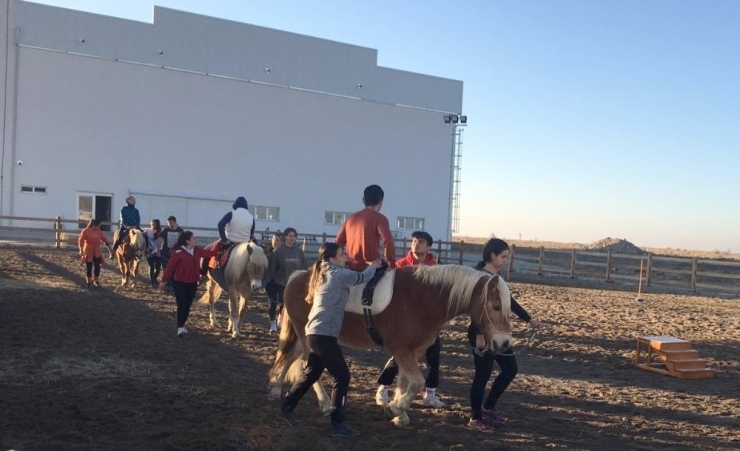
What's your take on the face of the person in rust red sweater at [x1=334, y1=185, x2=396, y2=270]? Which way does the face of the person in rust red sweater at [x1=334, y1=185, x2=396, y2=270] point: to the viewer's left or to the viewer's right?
to the viewer's right

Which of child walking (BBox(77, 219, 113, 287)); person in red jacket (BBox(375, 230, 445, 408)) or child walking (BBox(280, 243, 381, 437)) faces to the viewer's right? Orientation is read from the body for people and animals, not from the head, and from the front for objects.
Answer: child walking (BBox(280, 243, 381, 437))

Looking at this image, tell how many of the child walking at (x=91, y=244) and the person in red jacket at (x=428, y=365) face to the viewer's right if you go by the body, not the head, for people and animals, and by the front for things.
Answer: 0

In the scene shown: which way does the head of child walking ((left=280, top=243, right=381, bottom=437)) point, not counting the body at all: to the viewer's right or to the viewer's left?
to the viewer's right

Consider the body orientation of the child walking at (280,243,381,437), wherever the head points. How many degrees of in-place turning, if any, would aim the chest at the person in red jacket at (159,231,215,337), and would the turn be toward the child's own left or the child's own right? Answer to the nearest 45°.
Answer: approximately 135° to the child's own left

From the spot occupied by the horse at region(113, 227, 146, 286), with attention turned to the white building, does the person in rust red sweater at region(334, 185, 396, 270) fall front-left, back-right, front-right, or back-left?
back-right

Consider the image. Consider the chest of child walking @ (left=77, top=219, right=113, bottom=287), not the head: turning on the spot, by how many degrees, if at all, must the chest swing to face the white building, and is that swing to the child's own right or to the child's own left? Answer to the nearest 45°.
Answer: approximately 180°

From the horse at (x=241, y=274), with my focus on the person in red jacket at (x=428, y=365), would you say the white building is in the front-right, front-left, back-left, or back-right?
back-left

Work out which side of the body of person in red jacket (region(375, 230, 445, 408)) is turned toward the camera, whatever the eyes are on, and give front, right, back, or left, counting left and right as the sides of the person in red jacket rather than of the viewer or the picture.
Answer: front

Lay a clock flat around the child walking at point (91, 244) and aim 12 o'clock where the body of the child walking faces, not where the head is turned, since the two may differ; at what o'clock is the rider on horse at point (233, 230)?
The rider on horse is roughly at 11 o'clock from the child walking.

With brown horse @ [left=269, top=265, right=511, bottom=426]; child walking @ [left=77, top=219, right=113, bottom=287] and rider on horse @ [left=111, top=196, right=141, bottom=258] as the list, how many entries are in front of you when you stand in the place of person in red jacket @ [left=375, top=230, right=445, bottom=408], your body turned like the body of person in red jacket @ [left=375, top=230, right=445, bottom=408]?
1

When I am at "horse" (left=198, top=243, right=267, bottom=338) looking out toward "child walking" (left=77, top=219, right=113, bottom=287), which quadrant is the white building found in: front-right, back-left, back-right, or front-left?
front-right

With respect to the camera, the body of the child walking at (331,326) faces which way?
to the viewer's right

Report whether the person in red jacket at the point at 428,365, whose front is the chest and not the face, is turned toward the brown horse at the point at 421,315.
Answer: yes

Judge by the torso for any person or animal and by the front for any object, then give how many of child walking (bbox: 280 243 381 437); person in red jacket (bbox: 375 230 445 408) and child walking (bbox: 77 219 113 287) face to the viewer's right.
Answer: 1

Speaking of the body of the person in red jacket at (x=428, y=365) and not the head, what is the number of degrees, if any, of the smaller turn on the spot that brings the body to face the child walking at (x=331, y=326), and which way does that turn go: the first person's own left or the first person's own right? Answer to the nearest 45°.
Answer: approximately 45° to the first person's own right

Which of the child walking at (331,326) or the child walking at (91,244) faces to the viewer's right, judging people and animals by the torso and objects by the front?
the child walking at (331,326)

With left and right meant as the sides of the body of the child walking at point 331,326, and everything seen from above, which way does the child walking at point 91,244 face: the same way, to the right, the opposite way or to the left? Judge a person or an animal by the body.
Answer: to the right

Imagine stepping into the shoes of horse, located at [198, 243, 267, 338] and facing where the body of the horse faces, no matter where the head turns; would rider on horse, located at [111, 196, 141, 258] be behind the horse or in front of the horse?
behind

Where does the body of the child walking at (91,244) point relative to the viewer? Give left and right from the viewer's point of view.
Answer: facing the viewer

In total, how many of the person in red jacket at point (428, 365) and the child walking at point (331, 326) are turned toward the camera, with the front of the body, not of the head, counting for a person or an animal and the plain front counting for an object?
1
